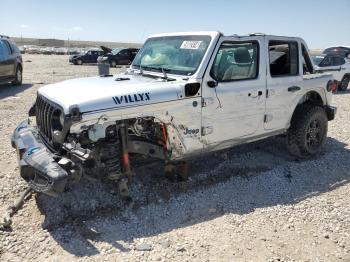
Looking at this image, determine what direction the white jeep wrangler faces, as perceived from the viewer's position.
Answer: facing the viewer and to the left of the viewer

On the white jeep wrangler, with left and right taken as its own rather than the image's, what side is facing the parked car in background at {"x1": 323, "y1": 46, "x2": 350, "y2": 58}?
back

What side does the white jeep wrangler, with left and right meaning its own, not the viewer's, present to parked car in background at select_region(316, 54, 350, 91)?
back
